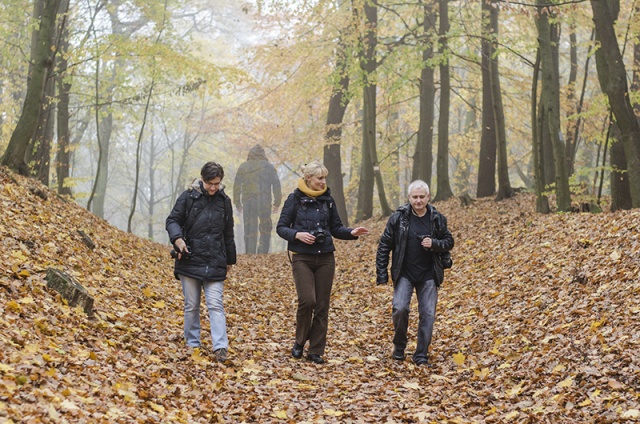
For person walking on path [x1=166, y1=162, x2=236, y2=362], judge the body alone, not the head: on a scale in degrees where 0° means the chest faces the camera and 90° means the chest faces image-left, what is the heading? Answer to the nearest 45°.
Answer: approximately 0°

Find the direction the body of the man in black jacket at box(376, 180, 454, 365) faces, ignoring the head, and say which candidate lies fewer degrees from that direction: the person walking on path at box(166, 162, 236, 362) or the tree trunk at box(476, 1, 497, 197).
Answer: the person walking on path

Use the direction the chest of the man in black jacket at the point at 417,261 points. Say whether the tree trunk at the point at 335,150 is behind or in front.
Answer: behind

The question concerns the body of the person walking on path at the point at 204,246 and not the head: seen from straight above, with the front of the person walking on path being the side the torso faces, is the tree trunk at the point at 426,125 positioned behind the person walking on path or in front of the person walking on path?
behind

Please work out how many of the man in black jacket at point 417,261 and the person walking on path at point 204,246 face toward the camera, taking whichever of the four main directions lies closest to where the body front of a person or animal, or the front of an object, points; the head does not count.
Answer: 2

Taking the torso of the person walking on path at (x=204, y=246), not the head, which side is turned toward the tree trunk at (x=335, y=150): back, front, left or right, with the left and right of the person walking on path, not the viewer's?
back

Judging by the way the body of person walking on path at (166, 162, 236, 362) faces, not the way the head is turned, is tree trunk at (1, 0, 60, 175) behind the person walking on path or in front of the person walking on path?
behind

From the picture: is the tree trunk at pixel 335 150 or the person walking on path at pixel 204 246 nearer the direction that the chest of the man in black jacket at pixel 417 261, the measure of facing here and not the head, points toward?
the person walking on path

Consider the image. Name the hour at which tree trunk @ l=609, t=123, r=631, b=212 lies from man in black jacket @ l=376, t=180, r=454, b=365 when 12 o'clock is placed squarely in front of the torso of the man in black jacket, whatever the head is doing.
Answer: The tree trunk is roughly at 7 o'clock from the man in black jacket.

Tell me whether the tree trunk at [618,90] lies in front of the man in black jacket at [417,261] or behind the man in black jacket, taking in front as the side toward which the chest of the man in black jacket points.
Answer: behind
